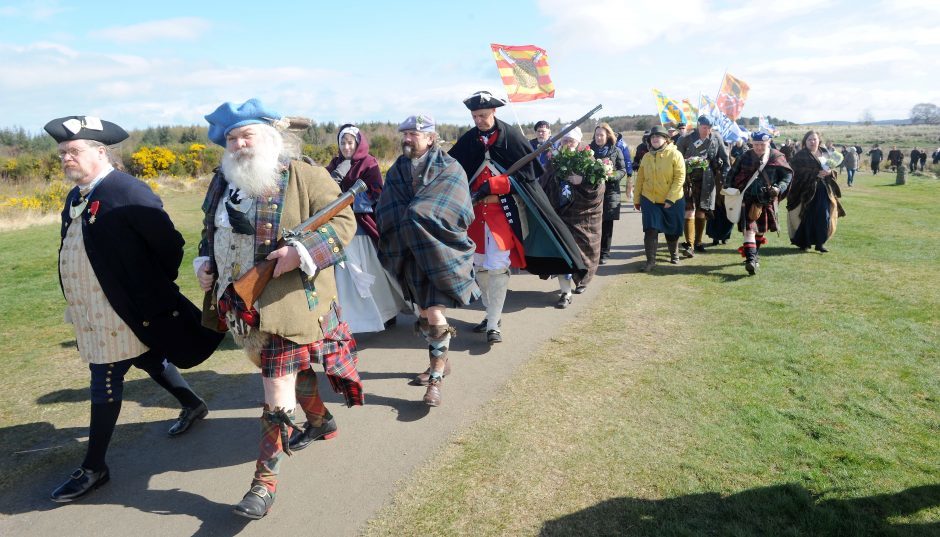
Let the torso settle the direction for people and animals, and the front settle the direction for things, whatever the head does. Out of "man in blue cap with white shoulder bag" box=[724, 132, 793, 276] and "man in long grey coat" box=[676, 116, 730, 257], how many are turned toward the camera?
2

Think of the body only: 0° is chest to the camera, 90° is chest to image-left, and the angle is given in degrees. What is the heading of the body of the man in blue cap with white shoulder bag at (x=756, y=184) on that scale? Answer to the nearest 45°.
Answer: approximately 0°

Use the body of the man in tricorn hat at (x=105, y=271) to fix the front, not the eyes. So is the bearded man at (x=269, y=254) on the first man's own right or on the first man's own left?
on the first man's own left

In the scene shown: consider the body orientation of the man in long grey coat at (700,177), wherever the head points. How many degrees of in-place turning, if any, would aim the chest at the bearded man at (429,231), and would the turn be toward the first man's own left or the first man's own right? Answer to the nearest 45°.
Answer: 0° — they already face them

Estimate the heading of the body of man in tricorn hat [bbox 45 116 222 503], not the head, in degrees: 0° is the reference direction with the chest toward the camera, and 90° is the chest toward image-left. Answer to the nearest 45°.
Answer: approximately 45°

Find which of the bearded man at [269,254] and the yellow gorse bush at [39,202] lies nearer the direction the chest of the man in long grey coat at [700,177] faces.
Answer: the bearded man
